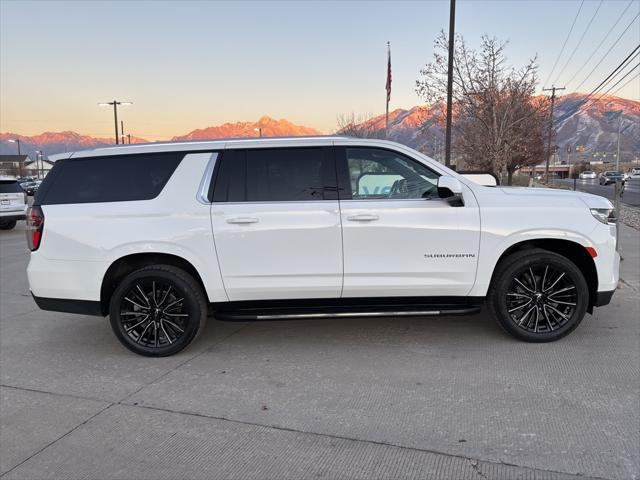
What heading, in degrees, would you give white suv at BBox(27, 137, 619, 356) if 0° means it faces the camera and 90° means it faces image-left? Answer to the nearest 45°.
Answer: approximately 270°

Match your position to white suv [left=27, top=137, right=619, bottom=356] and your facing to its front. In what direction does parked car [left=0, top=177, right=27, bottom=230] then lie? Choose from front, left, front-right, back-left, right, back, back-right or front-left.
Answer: back-left
